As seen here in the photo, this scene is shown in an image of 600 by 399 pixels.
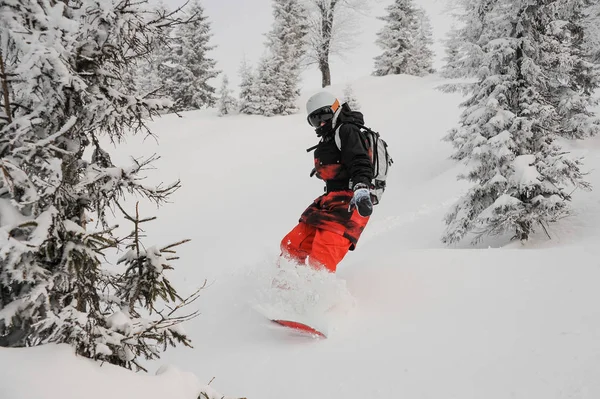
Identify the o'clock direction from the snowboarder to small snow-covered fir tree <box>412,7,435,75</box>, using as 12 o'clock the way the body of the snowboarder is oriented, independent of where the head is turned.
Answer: The small snow-covered fir tree is roughly at 5 o'clock from the snowboarder.

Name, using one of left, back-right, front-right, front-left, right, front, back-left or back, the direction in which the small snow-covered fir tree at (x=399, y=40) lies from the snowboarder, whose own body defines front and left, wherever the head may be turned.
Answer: back-right

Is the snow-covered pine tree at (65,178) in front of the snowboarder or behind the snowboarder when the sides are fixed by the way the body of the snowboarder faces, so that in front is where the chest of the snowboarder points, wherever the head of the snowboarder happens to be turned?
in front

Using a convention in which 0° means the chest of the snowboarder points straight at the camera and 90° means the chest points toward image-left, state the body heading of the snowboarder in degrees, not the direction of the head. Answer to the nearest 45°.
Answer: approximately 45°

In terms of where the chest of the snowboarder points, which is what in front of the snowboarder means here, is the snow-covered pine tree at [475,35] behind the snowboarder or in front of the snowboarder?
behind

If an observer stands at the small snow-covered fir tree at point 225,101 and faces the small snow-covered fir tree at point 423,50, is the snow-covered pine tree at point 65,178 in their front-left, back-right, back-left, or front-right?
back-right

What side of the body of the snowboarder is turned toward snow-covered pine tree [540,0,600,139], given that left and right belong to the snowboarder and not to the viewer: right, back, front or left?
back

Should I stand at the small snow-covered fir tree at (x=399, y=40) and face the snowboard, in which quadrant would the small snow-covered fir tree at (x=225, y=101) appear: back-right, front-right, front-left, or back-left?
front-right

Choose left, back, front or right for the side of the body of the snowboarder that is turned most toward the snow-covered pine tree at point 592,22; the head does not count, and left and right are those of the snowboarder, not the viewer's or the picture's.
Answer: back

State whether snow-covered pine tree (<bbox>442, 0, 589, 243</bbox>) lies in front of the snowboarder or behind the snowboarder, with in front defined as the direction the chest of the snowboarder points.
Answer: behind

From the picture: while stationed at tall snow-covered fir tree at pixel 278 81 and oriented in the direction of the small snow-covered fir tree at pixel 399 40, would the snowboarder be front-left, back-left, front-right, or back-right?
back-right
